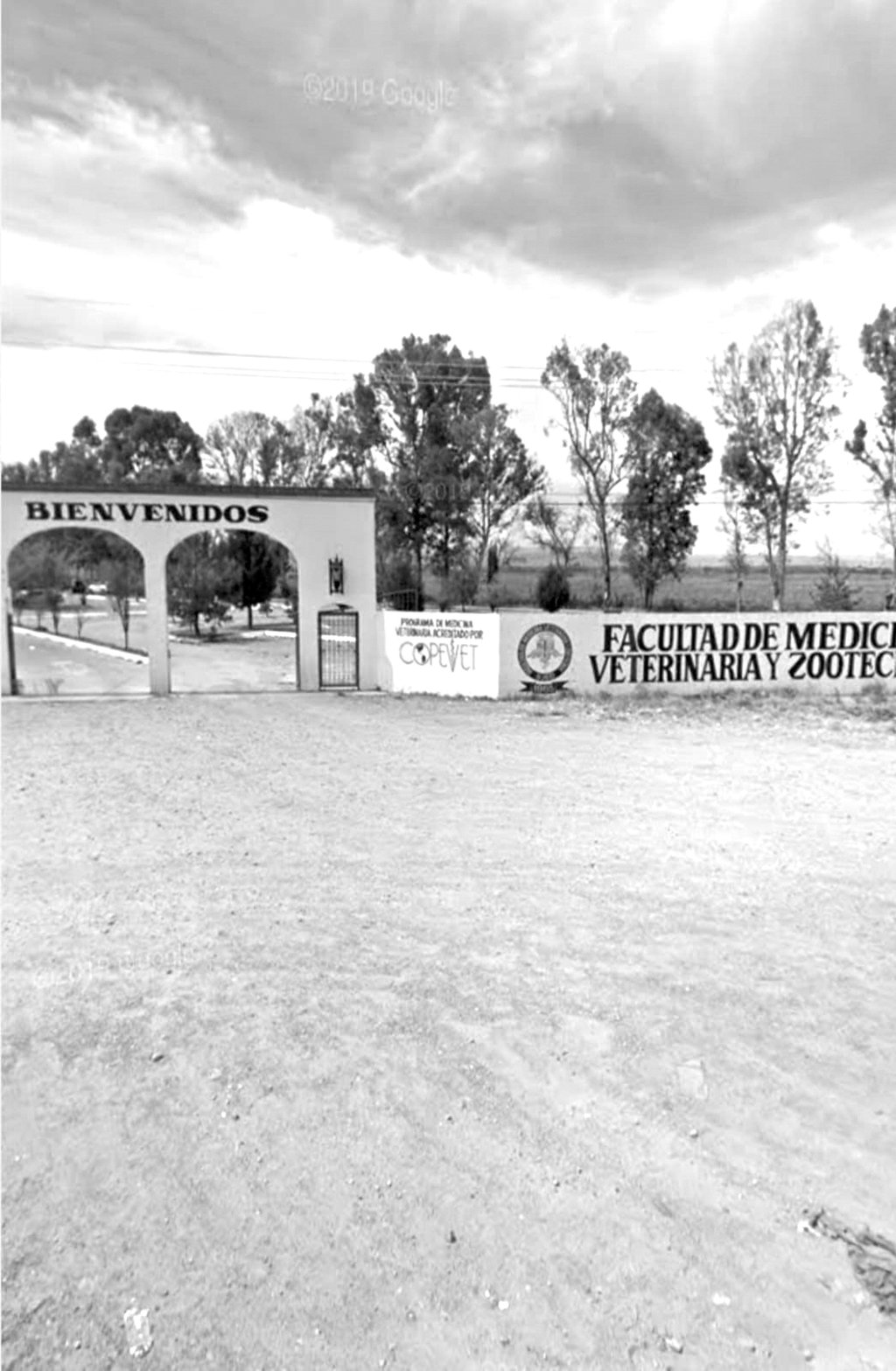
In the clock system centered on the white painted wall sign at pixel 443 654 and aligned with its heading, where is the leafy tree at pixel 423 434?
The leafy tree is roughly at 6 o'clock from the white painted wall sign.

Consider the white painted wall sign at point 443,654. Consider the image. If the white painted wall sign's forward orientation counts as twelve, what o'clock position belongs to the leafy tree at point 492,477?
The leafy tree is roughly at 6 o'clock from the white painted wall sign.

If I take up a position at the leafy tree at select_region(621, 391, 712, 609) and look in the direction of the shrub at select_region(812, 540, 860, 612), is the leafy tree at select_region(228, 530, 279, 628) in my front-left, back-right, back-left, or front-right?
back-right

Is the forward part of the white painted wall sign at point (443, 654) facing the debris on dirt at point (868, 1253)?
yes

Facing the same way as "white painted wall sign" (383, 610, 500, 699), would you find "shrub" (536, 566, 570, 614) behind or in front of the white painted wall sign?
behind

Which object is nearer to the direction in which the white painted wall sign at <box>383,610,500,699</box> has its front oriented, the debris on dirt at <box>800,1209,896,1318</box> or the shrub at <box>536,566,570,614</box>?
the debris on dirt

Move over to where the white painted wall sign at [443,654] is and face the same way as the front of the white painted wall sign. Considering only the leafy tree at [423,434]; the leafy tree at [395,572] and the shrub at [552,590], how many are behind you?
3

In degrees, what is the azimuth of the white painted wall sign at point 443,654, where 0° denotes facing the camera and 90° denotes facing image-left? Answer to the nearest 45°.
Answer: approximately 0°

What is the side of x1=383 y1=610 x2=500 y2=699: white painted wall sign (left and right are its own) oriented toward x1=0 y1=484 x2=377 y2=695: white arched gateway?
right

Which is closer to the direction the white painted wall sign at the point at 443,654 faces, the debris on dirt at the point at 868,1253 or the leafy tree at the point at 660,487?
the debris on dirt
